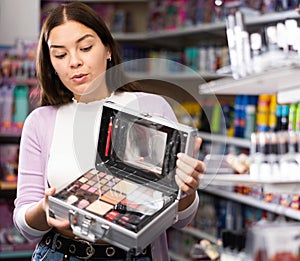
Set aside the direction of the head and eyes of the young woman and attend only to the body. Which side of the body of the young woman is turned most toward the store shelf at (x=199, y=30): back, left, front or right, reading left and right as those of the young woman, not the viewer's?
back

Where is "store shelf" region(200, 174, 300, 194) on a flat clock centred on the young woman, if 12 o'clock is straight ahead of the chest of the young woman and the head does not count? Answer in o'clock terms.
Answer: The store shelf is roughly at 8 o'clock from the young woman.

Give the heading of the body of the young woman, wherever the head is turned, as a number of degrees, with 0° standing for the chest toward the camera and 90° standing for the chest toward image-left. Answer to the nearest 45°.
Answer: approximately 0°
